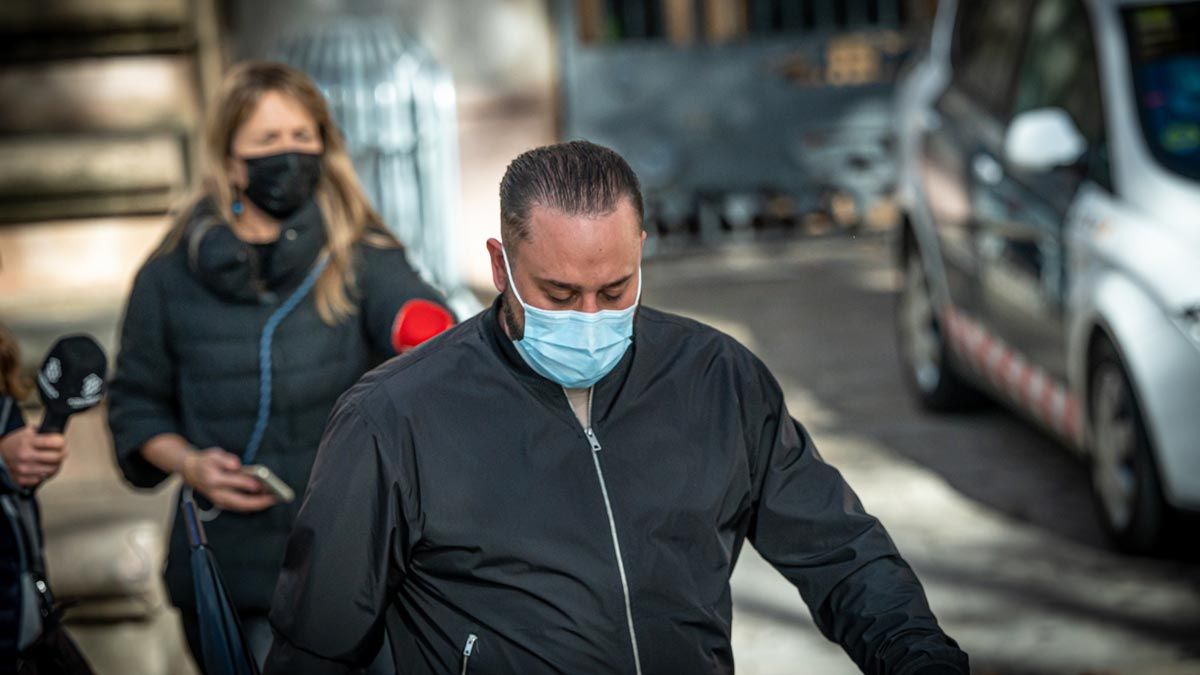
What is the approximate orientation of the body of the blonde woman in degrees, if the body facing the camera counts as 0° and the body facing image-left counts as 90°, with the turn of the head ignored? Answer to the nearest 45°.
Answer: approximately 0°

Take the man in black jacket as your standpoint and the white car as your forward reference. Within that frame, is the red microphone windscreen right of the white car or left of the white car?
left

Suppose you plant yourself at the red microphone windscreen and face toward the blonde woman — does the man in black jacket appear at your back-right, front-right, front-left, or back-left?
back-left

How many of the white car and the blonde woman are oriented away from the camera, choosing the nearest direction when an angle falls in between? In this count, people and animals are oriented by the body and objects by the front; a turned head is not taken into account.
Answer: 0

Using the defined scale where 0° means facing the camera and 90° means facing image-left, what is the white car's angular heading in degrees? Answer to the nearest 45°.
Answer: approximately 315°
